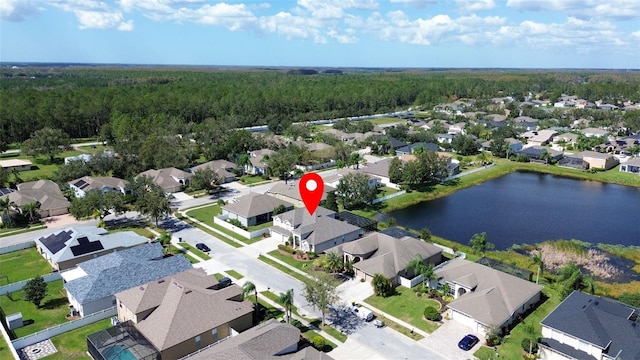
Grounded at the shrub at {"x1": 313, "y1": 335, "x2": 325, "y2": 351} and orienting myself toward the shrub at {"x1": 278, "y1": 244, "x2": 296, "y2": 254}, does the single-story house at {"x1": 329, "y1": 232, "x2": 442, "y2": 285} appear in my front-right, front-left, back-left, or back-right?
front-right

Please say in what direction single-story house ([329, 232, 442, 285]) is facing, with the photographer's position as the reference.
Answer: facing the viewer and to the left of the viewer

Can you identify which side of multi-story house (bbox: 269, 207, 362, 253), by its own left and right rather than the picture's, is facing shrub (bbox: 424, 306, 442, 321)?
left

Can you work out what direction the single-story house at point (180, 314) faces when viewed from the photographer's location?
facing away from the viewer and to the right of the viewer

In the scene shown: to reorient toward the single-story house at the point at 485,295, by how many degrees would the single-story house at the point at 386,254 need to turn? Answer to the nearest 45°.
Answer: approximately 90° to its left

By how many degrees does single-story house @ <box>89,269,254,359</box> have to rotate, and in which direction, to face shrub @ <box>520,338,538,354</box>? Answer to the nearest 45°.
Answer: approximately 90° to its right

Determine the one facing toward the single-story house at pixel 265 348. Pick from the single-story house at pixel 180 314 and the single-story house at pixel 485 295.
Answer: the single-story house at pixel 485 295

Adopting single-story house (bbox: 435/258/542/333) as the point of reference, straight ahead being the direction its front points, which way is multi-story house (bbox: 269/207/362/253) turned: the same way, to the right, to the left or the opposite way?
the same way

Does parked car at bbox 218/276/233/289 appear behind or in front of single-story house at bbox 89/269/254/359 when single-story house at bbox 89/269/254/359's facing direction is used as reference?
in front

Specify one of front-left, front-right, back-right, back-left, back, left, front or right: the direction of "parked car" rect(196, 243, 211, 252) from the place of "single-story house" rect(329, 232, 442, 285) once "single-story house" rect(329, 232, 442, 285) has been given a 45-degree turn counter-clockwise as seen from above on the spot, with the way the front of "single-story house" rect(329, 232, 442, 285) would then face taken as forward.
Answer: right

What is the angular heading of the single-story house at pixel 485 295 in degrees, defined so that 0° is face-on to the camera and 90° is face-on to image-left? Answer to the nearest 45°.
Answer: approximately 45°

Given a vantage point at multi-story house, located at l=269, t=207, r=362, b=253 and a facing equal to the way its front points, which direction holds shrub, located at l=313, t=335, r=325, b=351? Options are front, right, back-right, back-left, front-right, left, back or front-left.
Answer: front-left

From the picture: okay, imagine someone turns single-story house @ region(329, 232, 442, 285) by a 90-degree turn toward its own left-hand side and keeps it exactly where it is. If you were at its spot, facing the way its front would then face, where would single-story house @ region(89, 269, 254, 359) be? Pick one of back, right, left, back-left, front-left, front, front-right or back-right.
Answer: right

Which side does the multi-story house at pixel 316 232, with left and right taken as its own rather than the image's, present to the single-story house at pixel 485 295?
left

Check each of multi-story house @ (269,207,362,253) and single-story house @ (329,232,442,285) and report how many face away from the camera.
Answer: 0

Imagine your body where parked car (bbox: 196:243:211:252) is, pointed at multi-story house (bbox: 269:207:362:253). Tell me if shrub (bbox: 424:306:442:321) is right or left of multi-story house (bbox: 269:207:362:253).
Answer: right

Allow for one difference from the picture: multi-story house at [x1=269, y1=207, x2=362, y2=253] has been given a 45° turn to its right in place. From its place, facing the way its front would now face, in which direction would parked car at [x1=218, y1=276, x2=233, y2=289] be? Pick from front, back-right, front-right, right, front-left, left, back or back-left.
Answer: front-left

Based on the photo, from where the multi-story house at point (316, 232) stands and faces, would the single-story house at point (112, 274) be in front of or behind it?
in front

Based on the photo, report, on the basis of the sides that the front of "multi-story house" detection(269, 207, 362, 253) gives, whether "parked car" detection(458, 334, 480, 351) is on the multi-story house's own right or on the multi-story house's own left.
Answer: on the multi-story house's own left

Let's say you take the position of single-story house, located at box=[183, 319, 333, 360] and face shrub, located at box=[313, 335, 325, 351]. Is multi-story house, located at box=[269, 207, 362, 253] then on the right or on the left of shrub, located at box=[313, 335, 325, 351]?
left
